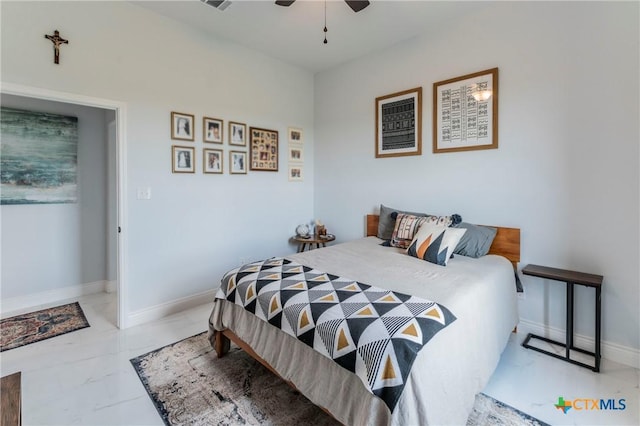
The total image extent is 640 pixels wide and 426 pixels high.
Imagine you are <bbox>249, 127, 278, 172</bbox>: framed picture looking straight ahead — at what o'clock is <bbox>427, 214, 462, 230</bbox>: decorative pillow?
The decorative pillow is roughly at 12 o'clock from the framed picture.

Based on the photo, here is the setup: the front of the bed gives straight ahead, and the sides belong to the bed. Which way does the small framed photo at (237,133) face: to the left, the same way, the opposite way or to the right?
to the left

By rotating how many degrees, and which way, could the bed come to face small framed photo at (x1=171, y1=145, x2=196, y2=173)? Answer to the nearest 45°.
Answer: approximately 90° to its right

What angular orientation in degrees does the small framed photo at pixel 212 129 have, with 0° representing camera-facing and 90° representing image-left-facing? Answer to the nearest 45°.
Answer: approximately 315°

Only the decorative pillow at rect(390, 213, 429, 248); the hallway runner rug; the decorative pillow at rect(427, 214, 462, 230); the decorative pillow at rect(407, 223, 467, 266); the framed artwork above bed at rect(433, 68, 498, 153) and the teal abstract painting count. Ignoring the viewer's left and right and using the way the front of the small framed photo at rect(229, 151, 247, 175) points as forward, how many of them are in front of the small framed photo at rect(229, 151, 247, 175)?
4

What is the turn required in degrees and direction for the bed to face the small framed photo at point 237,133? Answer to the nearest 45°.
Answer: approximately 90° to its right

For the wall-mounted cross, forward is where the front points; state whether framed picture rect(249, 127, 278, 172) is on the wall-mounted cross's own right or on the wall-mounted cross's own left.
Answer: on the wall-mounted cross's own left

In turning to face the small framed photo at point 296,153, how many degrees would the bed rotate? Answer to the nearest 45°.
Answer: approximately 90° to its right

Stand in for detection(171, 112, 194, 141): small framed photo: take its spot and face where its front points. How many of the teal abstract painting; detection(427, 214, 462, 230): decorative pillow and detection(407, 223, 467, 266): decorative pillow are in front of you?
2
